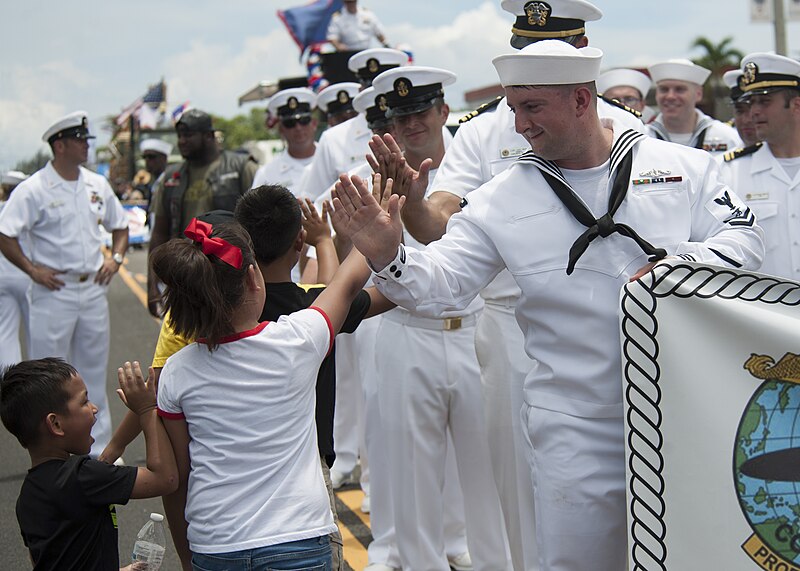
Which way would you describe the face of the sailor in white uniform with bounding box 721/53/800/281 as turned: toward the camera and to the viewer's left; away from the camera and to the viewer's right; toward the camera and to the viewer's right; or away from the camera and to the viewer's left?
toward the camera and to the viewer's left

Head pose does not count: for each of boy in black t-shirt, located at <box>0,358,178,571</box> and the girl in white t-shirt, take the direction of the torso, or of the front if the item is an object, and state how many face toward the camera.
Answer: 0

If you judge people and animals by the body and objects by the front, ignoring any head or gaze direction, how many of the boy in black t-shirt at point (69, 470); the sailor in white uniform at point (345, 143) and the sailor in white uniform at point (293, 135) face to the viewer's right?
1

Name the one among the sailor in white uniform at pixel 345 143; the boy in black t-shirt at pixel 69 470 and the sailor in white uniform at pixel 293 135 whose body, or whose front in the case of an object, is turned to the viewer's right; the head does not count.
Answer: the boy in black t-shirt

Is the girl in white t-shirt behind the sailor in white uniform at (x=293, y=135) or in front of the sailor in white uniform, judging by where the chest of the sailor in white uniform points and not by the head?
in front

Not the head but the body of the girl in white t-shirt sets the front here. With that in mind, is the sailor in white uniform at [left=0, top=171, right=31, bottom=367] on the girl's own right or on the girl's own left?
on the girl's own left

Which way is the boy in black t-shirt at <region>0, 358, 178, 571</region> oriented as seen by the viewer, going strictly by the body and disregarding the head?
to the viewer's right

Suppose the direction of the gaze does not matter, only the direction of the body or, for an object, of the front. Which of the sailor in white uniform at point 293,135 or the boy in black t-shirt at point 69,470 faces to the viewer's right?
the boy in black t-shirt

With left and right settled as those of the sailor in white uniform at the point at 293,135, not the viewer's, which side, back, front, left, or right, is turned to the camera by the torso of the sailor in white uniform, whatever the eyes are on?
front

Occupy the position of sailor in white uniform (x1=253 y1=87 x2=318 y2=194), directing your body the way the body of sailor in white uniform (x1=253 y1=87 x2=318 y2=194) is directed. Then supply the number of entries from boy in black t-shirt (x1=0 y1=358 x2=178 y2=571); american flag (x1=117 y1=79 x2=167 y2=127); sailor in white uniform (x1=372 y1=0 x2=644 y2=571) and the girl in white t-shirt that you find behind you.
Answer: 1

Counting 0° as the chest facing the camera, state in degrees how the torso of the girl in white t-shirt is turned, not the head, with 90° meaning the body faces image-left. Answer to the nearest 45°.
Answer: approximately 225°

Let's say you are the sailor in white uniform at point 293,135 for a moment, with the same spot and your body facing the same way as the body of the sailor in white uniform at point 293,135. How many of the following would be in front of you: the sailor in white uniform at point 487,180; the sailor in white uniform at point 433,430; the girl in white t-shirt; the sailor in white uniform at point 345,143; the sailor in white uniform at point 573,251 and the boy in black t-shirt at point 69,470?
6

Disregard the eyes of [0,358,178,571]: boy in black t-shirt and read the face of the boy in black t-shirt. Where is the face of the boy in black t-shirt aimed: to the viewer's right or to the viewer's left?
to the viewer's right
